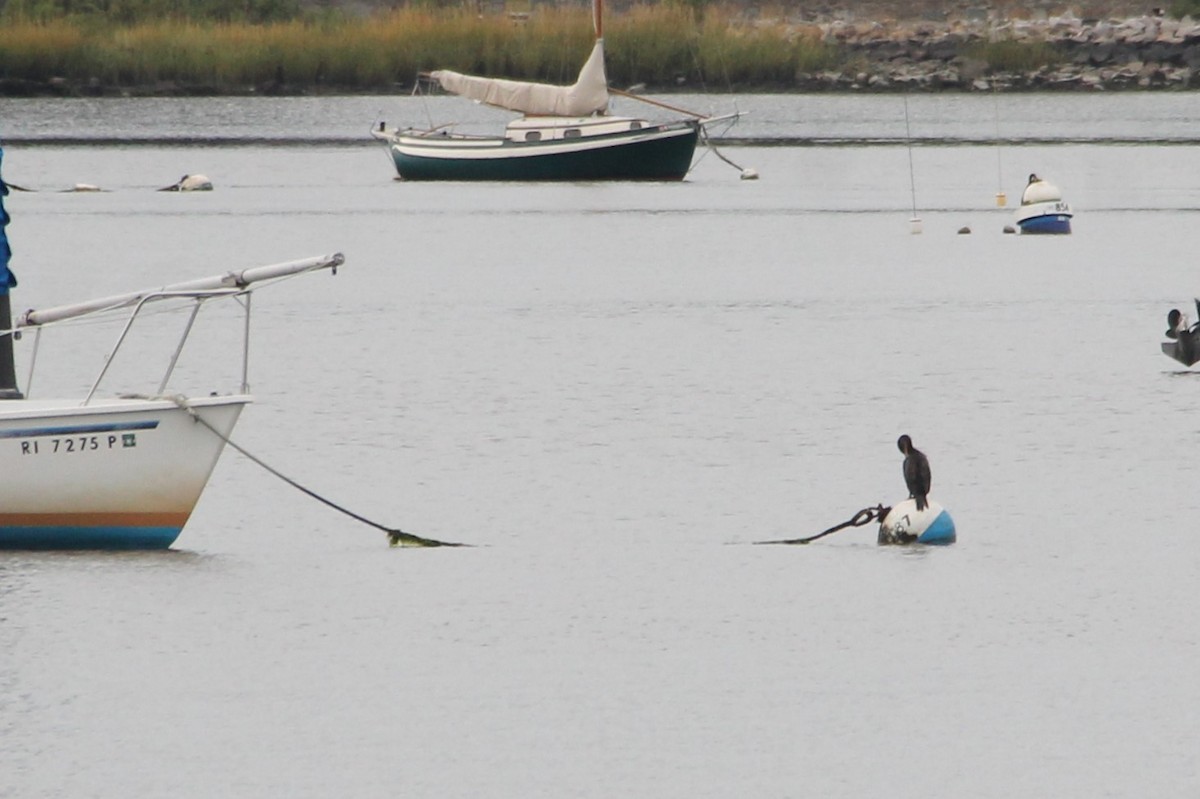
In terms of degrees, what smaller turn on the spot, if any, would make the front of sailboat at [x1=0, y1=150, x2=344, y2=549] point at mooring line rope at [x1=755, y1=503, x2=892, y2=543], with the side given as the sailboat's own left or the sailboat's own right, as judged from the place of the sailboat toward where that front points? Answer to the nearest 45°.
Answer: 0° — it already faces it

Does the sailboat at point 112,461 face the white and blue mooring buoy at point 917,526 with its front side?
yes

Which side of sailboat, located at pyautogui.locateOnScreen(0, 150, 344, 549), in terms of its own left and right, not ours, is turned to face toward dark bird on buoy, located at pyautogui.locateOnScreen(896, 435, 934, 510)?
front

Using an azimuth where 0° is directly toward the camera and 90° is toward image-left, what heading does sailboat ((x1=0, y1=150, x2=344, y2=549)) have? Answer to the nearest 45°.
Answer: approximately 270°

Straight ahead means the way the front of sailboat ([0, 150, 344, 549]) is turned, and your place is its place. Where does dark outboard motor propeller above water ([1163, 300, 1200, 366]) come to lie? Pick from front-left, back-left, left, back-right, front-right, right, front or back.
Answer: front-left

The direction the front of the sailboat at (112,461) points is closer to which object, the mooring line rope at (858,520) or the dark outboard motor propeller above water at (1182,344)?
the mooring line rope
